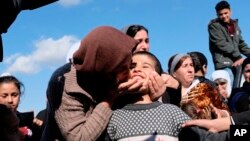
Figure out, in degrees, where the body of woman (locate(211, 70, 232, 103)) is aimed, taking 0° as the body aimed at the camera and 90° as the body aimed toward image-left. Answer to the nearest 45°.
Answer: approximately 45°

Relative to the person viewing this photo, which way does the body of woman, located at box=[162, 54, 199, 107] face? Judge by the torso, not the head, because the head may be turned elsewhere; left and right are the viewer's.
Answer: facing the viewer and to the right of the viewer

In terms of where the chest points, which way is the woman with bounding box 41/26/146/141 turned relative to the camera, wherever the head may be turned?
to the viewer's right

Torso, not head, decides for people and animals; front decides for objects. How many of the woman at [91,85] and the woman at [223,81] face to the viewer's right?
1

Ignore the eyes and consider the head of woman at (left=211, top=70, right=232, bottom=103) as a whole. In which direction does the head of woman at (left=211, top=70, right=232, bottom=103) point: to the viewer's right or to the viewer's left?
to the viewer's left

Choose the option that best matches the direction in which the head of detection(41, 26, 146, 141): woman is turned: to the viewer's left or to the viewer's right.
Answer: to the viewer's right

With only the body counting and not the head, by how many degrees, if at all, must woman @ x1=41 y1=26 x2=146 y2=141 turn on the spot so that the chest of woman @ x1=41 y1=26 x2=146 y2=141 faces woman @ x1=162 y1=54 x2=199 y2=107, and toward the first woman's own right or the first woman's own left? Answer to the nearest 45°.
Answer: approximately 45° to the first woman's own left

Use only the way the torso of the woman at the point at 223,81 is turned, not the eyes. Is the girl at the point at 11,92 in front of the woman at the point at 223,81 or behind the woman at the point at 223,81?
in front

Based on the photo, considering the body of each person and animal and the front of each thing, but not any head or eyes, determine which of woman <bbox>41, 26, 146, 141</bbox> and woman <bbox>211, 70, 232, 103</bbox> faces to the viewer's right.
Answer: woman <bbox>41, 26, 146, 141</bbox>
